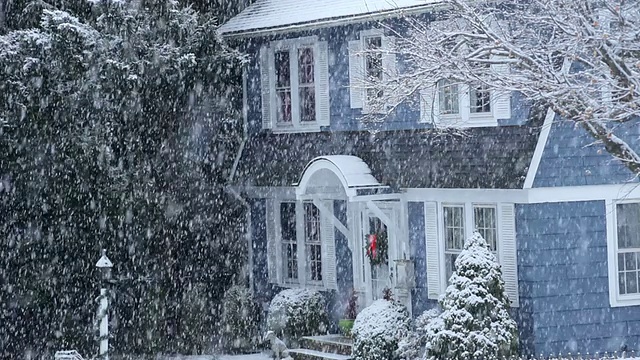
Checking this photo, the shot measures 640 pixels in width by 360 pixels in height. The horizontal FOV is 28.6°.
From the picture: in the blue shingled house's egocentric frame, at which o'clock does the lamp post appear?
The lamp post is roughly at 1 o'clock from the blue shingled house.

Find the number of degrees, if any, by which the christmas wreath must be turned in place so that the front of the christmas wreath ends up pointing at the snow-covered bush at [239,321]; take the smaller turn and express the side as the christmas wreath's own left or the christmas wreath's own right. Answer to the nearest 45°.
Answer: approximately 90° to the christmas wreath's own right

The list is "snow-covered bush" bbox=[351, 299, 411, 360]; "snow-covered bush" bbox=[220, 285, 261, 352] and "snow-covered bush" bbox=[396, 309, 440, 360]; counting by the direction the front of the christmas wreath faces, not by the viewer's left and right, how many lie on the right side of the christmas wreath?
1

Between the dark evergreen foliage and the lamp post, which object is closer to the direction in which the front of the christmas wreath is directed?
the lamp post

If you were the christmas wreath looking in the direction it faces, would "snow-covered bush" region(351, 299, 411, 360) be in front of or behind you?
in front

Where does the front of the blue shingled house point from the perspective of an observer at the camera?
facing the viewer and to the left of the viewer

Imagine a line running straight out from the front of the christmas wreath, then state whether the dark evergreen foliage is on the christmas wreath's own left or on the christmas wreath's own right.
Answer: on the christmas wreath's own right

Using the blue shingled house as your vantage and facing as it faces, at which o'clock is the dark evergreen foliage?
The dark evergreen foliage is roughly at 2 o'clock from the blue shingled house.

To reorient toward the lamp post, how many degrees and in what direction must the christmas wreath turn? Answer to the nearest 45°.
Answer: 0° — it already faces it

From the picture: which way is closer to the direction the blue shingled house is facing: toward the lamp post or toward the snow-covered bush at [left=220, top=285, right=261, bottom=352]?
the lamp post

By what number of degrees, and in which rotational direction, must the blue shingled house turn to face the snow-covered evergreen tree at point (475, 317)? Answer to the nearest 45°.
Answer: approximately 45° to its left

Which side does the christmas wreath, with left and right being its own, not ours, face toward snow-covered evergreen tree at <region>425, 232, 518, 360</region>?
left

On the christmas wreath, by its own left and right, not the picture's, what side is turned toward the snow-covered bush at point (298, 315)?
right
